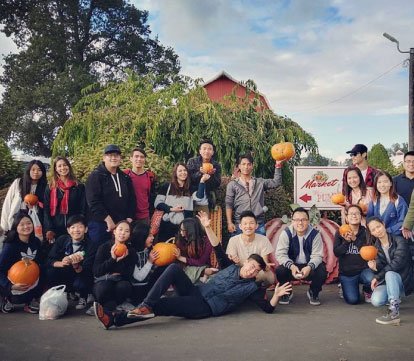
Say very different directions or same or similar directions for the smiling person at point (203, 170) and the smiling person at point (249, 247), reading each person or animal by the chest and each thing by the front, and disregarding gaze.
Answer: same or similar directions

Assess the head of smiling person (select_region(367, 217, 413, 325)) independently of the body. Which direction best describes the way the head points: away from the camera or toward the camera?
toward the camera

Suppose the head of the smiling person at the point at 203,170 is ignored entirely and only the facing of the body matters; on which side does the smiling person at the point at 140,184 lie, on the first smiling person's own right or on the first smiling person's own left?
on the first smiling person's own right

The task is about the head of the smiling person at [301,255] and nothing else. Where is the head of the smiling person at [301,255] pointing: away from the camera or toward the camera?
toward the camera

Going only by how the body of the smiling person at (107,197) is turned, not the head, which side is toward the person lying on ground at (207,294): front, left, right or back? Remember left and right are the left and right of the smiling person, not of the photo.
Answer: front

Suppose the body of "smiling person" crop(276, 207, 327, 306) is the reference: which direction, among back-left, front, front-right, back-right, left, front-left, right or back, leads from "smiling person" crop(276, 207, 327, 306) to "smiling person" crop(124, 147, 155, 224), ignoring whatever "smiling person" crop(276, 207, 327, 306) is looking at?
right

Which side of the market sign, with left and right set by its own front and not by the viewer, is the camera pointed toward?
front

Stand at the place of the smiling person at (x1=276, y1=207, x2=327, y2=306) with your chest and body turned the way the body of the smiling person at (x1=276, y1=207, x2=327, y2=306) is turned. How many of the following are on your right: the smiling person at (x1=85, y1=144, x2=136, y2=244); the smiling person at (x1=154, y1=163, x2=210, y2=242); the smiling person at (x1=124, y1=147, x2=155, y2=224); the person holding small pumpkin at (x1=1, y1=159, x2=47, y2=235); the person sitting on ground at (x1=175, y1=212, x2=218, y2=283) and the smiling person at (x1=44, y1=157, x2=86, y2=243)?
6

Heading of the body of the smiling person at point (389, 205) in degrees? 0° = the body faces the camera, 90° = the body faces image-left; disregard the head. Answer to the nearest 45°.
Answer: approximately 0°

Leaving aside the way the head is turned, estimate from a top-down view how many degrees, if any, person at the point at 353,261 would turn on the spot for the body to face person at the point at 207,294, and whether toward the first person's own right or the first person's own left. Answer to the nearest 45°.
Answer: approximately 45° to the first person's own right

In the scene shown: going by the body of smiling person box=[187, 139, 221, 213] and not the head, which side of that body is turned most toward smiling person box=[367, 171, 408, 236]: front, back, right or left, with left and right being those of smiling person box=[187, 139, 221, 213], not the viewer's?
left

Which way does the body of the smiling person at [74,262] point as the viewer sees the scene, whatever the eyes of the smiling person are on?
toward the camera

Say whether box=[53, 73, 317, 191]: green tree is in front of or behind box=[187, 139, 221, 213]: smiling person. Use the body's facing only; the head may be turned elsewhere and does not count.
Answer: behind
